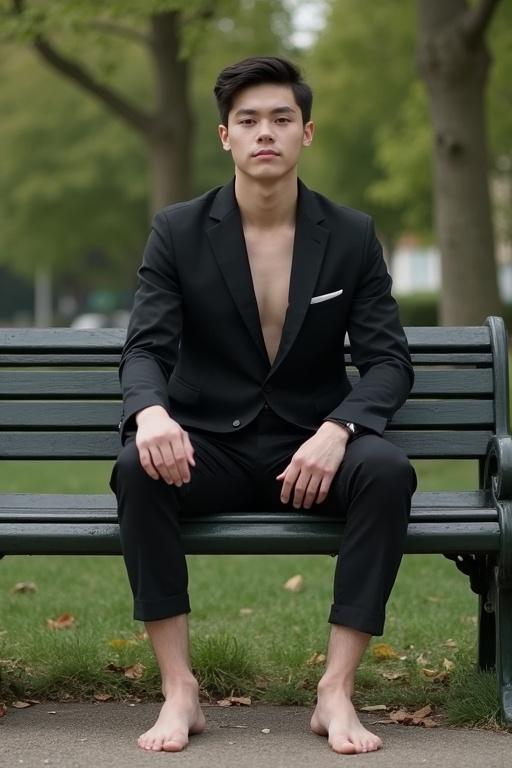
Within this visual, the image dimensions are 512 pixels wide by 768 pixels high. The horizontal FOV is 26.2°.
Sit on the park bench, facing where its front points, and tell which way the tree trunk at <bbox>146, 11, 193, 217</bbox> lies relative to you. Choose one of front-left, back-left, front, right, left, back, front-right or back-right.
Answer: back

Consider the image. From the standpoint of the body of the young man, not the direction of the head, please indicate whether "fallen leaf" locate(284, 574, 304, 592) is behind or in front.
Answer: behind

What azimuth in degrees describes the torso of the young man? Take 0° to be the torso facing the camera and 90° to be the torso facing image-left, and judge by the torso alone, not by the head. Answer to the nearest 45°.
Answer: approximately 0°

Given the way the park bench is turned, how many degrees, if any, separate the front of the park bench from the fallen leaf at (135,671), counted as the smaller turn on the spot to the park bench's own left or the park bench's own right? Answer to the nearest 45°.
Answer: approximately 90° to the park bench's own right

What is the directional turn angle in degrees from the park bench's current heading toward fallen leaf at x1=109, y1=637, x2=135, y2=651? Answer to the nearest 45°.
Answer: approximately 90° to its right
